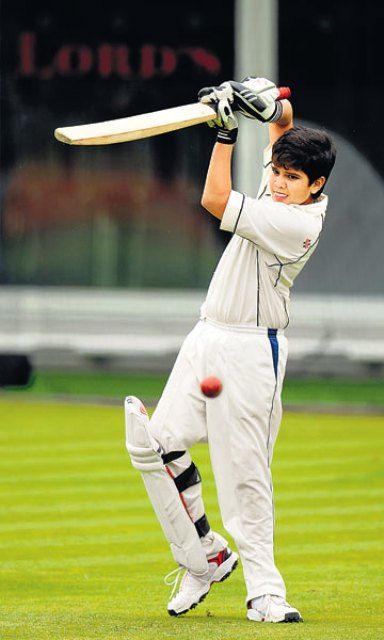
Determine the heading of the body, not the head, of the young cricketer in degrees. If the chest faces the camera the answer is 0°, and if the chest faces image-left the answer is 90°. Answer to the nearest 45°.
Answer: approximately 45°
